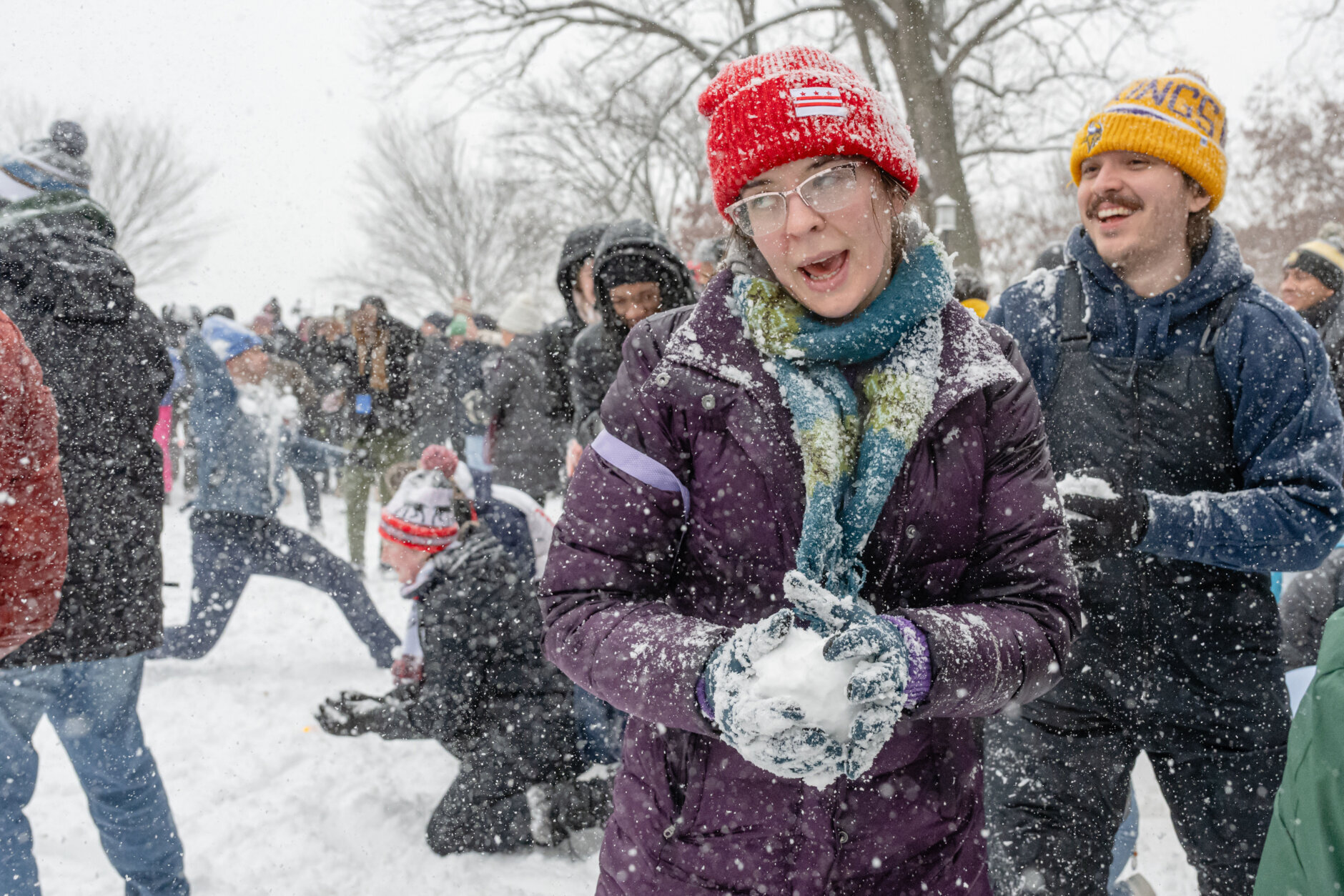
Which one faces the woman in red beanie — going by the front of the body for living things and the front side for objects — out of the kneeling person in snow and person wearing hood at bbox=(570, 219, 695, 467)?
the person wearing hood

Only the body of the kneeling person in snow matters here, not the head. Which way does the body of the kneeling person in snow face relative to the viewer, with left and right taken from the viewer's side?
facing to the left of the viewer

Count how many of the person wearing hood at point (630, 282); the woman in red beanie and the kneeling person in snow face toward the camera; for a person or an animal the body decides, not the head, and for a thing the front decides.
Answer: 2

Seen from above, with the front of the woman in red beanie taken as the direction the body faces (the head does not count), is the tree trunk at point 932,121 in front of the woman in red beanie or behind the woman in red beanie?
behind

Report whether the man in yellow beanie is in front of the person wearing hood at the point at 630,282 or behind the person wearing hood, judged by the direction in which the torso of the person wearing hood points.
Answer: in front

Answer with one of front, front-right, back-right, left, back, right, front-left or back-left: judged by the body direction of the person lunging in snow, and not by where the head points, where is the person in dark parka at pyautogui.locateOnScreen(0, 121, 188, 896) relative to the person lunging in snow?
front-right

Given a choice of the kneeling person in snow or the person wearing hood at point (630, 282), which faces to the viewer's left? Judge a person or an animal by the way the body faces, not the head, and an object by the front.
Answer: the kneeling person in snow

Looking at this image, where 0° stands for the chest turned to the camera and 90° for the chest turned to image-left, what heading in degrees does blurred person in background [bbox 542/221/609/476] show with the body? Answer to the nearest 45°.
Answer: approximately 315°

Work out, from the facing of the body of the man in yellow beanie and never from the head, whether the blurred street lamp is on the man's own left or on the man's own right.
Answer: on the man's own right

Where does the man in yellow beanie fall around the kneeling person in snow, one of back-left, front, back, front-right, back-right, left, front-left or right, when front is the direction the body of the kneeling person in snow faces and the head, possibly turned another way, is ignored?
back-left

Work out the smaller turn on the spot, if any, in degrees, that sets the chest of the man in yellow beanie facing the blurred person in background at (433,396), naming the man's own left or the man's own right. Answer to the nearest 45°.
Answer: approximately 90° to the man's own right
